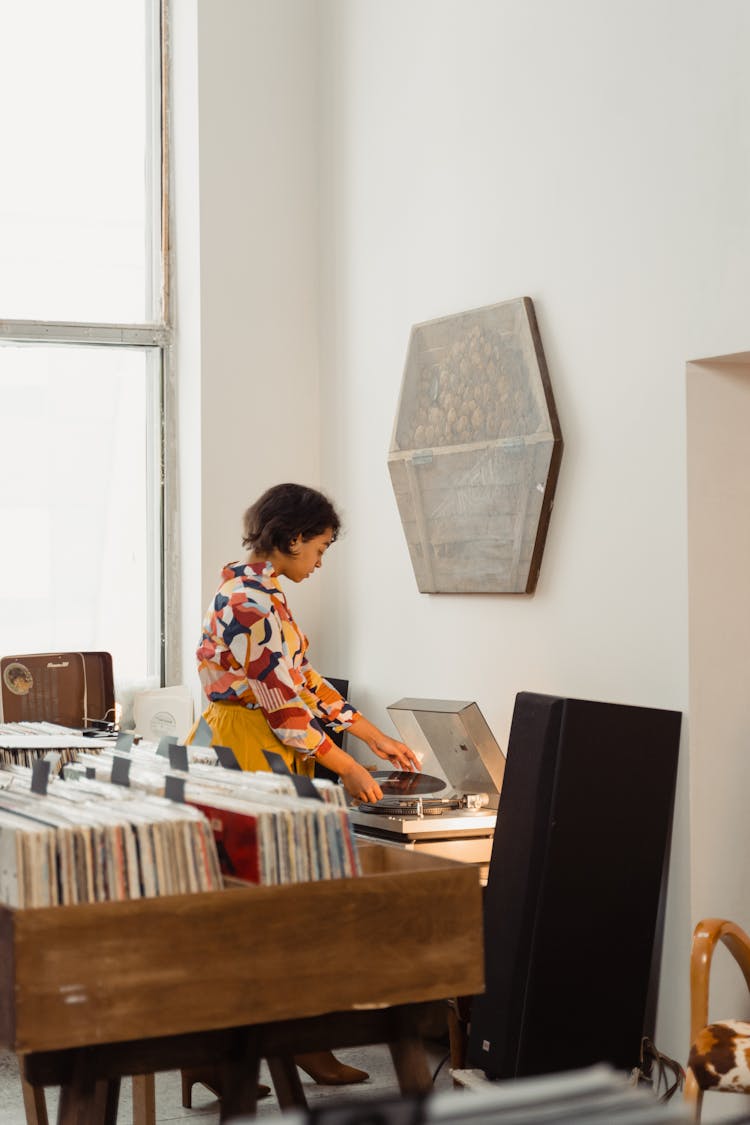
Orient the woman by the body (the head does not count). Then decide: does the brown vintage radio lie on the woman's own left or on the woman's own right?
on the woman's own left

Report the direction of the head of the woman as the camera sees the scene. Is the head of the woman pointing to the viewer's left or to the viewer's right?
to the viewer's right

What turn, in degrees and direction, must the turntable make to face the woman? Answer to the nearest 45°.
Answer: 0° — it already faces them

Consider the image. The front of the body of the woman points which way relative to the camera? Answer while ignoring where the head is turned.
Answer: to the viewer's right

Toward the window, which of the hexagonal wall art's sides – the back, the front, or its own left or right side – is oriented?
right

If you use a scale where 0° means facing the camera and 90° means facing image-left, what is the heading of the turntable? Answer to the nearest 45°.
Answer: approximately 45°
